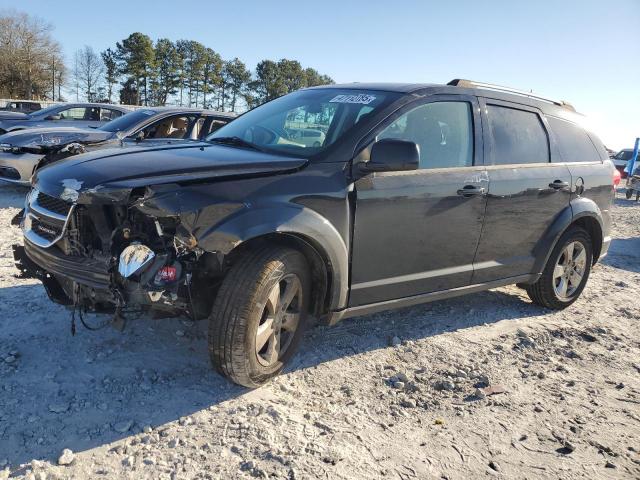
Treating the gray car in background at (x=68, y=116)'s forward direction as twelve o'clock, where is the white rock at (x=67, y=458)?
The white rock is roughly at 9 o'clock from the gray car in background.

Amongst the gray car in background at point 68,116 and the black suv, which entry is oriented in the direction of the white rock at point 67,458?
the black suv

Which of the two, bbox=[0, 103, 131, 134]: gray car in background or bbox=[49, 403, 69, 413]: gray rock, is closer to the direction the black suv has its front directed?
the gray rock

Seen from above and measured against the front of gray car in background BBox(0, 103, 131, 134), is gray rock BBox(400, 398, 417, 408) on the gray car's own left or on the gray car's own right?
on the gray car's own left

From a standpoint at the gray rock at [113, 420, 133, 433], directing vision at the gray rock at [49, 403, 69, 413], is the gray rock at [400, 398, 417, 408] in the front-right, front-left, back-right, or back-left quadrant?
back-right

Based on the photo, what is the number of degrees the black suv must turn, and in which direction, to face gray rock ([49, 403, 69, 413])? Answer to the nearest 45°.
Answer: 0° — it already faces it

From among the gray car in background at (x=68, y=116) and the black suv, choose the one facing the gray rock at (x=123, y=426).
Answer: the black suv

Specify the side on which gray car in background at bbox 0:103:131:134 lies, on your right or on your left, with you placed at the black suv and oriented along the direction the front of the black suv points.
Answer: on your right

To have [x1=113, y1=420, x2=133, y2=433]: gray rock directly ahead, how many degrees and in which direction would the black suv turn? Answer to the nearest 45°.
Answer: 0° — it already faces it

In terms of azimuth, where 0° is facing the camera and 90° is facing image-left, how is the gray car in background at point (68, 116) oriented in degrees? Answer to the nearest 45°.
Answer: approximately 90°
